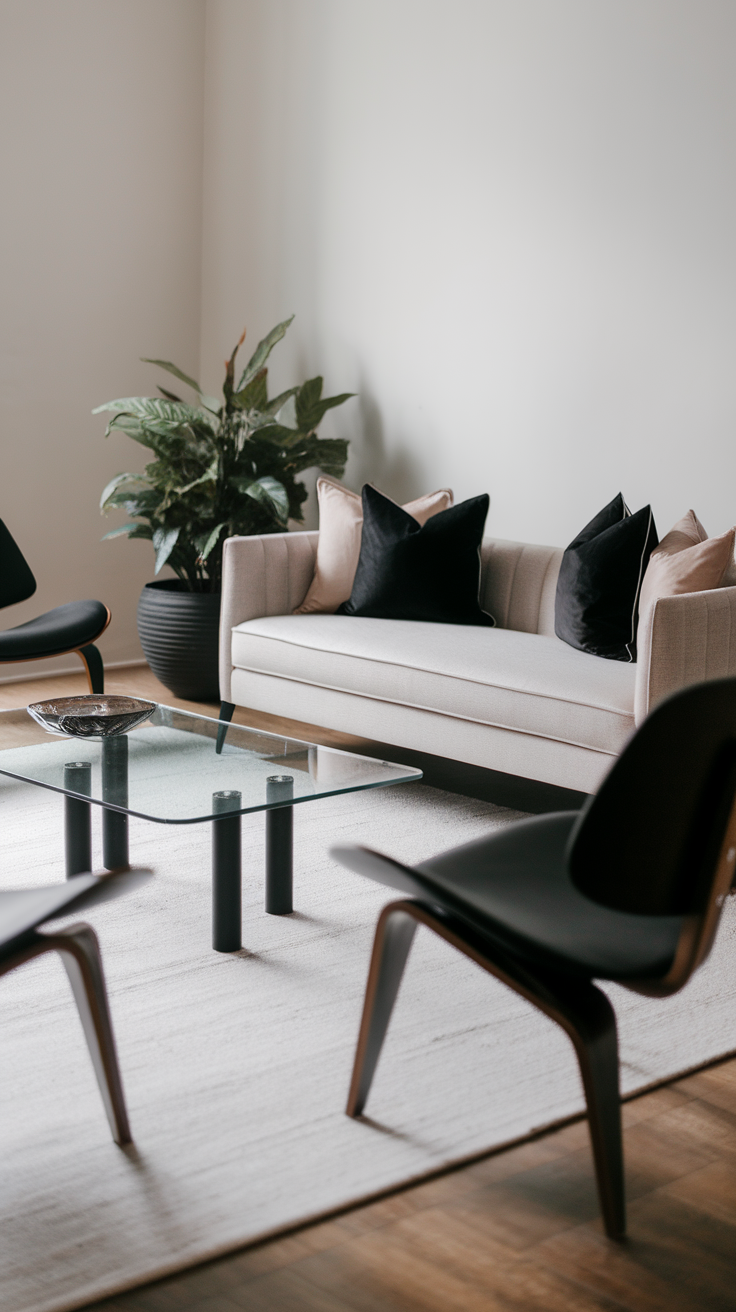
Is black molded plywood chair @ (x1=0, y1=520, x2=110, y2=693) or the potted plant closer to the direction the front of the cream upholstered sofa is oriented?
the black molded plywood chair

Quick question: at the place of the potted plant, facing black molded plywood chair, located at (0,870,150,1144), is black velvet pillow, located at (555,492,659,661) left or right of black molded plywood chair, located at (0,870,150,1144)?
left

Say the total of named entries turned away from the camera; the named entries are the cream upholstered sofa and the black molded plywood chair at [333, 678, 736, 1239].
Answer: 0

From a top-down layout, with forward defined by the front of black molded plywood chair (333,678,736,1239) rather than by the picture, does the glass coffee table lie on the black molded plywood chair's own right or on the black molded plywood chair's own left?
on the black molded plywood chair's own right

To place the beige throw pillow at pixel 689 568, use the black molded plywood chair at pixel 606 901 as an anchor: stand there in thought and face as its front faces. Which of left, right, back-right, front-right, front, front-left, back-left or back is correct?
right

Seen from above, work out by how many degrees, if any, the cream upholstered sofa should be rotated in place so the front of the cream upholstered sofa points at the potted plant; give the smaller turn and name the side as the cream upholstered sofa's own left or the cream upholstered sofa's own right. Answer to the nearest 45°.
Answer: approximately 90° to the cream upholstered sofa's own right

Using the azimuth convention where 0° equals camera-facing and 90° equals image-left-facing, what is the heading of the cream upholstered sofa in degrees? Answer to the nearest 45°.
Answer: approximately 45°

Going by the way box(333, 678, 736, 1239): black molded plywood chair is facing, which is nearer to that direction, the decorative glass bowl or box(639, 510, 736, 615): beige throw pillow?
the decorative glass bowl

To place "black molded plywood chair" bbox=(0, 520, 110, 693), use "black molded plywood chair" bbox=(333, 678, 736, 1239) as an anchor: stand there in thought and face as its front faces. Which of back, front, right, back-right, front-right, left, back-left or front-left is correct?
front-right

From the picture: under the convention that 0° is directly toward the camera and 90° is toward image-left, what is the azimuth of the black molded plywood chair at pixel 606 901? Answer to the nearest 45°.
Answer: approximately 90°

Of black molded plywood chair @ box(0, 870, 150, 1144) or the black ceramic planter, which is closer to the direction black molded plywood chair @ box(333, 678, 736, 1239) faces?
the black molded plywood chair
